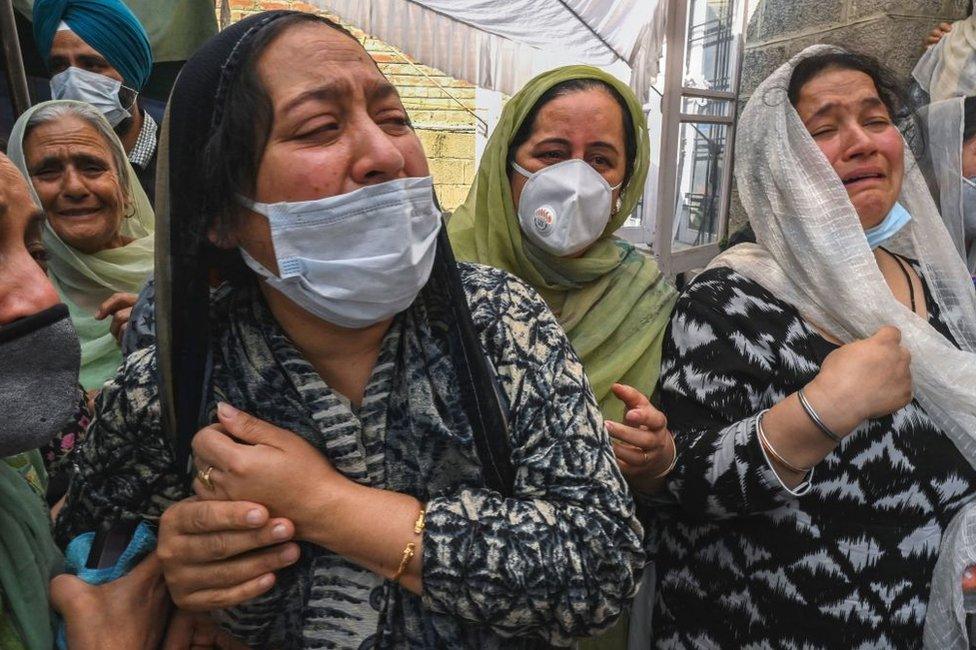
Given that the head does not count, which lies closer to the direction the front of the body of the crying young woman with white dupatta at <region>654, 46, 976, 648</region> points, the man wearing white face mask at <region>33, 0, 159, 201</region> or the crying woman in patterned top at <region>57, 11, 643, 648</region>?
the crying woman in patterned top

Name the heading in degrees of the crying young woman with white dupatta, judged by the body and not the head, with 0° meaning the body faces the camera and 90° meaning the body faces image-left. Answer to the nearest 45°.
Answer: approximately 315°

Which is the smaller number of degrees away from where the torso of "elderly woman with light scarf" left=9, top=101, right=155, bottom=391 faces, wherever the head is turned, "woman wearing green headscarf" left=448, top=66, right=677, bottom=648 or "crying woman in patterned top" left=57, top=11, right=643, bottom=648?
the crying woman in patterned top

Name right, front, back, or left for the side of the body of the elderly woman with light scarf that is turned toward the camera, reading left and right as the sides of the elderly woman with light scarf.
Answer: front

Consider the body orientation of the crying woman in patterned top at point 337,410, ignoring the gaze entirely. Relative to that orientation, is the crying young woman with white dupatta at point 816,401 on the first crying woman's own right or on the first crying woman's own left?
on the first crying woman's own left

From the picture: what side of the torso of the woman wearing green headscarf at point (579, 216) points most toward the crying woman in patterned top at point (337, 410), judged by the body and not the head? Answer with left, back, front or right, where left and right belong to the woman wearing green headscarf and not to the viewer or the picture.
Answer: front

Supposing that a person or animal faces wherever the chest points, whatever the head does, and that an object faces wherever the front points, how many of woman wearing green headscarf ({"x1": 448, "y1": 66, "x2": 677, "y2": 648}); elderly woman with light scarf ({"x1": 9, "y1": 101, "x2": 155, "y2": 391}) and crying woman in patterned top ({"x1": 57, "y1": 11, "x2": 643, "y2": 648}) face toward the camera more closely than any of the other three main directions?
3

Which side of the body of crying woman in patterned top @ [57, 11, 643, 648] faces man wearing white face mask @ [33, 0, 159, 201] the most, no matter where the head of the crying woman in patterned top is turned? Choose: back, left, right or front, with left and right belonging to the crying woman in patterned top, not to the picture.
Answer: back

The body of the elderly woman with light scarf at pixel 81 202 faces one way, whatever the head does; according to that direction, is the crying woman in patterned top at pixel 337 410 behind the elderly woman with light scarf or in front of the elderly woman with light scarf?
in front

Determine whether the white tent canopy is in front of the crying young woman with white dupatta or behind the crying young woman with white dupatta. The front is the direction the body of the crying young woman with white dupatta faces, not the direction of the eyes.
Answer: behind

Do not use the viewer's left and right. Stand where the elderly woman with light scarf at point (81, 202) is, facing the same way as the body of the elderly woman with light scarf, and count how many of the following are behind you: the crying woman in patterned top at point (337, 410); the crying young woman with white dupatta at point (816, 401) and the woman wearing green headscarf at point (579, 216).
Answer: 0

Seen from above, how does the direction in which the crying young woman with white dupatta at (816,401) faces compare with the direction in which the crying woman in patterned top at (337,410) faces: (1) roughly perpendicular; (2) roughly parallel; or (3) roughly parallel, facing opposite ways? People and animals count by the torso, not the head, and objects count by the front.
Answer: roughly parallel

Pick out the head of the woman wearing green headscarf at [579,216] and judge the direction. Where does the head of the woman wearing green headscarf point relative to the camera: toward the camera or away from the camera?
toward the camera

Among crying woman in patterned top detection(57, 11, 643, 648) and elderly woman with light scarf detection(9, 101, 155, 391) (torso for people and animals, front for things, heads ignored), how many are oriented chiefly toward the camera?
2

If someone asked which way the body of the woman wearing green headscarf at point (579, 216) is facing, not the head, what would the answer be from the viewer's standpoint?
toward the camera

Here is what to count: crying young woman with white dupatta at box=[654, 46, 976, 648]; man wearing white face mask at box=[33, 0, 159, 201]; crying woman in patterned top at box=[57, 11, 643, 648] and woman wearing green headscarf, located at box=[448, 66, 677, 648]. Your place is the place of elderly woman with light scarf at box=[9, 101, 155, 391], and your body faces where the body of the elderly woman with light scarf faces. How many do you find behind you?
1
